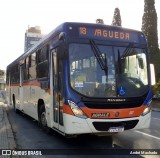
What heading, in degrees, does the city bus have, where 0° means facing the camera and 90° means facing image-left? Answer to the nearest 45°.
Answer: approximately 315°

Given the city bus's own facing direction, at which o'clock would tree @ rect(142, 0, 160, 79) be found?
The tree is roughly at 8 o'clock from the city bus.
